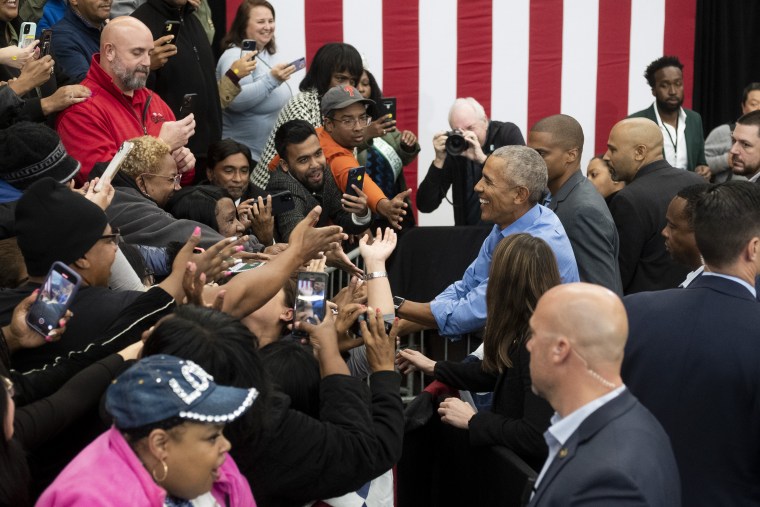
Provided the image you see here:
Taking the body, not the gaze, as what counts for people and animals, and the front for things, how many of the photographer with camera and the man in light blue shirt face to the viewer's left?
1

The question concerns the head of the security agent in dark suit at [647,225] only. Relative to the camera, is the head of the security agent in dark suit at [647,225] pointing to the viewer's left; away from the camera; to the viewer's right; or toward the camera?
to the viewer's left

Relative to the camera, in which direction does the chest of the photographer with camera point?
toward the camera

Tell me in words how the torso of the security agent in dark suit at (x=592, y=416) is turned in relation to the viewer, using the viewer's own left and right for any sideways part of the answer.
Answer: facing to the left of the viewer

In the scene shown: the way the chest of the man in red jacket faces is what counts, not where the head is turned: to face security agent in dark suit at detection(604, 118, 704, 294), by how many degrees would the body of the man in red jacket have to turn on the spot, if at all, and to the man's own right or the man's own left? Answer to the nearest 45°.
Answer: approximately 45° to the man's own left

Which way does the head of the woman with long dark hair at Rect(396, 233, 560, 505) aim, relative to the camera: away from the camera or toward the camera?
away from the camera

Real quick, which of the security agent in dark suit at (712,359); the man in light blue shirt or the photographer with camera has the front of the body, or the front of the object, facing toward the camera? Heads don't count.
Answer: the photographer with camera

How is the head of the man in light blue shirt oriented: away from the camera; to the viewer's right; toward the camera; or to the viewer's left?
to the viewer's left

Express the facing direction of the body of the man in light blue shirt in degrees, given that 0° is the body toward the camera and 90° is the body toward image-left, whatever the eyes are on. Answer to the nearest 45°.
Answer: approximately 90°

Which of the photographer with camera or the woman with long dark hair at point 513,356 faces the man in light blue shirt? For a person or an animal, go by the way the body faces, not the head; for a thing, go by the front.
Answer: the photographer with camera

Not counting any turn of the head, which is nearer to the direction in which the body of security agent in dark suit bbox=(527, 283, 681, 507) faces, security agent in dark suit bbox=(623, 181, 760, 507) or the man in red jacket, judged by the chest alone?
the man in red jacket

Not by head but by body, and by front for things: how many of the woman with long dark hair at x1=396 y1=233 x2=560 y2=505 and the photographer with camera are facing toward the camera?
1

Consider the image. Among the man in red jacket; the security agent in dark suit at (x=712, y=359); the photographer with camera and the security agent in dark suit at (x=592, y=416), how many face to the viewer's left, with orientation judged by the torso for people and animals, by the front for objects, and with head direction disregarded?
1

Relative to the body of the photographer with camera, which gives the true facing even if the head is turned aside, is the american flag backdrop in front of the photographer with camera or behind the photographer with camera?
behind
